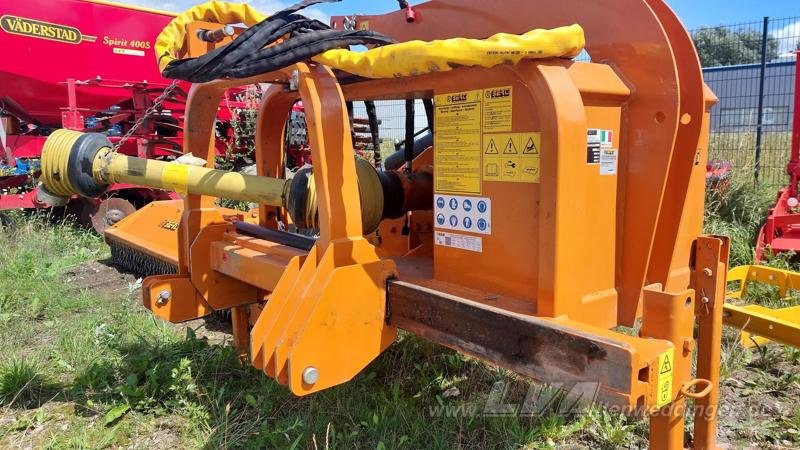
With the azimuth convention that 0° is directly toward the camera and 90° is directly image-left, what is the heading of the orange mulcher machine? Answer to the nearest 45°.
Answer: approximately 45°

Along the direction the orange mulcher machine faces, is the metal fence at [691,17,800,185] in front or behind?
behind
